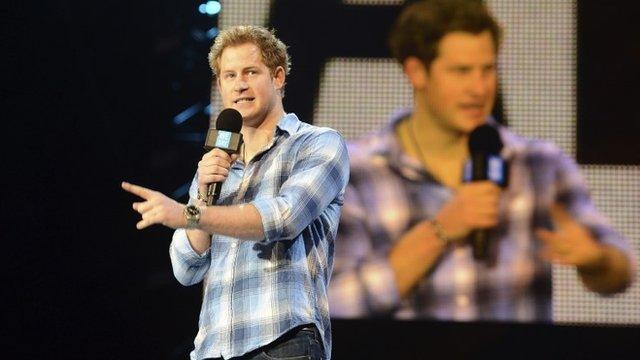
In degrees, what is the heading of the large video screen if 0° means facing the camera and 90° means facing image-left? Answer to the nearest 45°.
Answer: approximately 0°

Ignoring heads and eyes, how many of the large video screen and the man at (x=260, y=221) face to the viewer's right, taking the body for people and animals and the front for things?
0

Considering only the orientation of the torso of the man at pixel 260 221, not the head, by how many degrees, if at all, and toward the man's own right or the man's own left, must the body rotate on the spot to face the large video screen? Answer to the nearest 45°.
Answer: approximately 180°

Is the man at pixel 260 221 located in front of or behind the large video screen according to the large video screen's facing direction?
in front

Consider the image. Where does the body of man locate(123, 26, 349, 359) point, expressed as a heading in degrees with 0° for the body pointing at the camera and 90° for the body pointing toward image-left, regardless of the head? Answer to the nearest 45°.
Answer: approximately 45°

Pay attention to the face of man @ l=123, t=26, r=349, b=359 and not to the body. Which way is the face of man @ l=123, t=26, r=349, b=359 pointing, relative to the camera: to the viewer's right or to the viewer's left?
to the viewer's left
